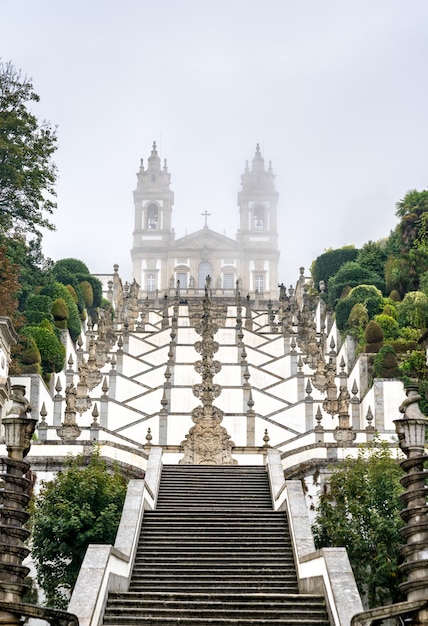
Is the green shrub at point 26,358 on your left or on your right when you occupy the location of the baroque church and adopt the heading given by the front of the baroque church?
on your right

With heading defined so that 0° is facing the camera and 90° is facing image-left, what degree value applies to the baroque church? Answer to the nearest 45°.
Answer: approximately 0°

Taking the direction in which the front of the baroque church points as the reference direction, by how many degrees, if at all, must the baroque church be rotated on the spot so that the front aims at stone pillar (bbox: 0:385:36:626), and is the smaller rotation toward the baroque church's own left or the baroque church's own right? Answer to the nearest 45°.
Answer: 0° — it already faces it
